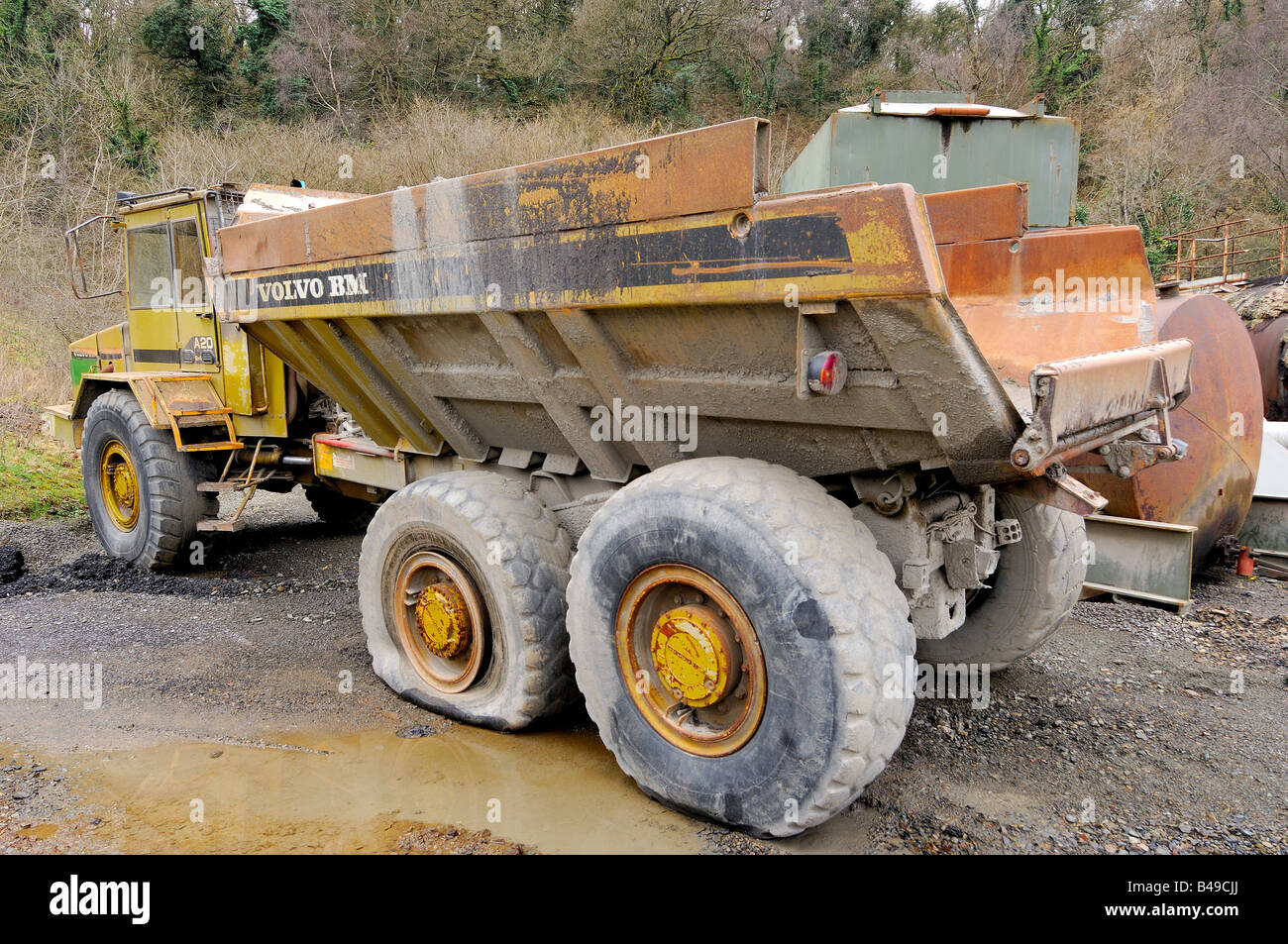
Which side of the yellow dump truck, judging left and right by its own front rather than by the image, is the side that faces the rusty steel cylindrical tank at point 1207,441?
right

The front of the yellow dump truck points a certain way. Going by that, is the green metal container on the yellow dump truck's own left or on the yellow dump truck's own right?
on the yellow dump truck's own right

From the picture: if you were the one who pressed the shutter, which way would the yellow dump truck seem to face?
facing away from the viewer and to the left of the viewer
